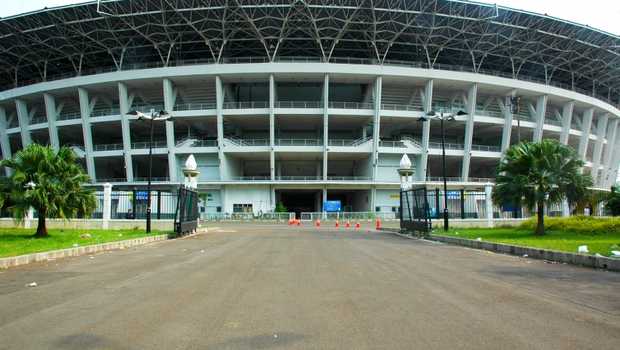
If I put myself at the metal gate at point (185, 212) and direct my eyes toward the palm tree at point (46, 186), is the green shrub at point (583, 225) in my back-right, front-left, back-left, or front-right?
back-left

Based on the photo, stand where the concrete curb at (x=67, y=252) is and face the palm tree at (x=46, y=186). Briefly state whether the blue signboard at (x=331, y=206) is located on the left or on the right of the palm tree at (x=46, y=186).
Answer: right

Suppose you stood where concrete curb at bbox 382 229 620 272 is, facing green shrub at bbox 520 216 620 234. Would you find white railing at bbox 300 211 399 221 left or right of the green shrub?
left

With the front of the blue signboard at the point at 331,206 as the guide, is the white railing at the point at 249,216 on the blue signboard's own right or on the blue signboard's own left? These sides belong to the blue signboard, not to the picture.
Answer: on the blue signboard's own right

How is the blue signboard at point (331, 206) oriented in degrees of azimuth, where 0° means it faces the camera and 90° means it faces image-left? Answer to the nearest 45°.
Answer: approximately 0°

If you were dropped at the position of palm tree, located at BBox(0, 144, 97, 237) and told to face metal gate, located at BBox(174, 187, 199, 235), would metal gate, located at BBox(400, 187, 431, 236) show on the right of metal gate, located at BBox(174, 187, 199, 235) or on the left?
right
